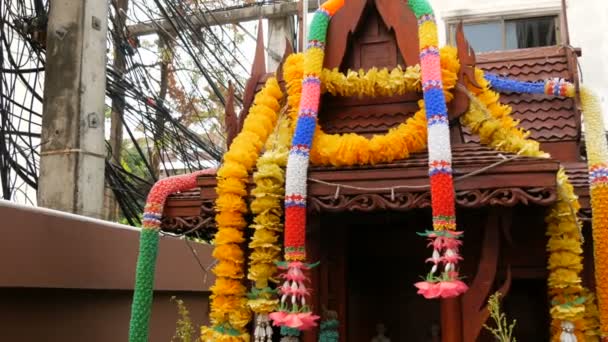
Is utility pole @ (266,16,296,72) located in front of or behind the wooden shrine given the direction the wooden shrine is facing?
behind

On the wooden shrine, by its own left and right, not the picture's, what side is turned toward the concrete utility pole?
right

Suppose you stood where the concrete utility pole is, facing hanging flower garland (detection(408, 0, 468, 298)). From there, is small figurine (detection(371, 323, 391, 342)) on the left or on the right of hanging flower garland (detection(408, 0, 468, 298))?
left

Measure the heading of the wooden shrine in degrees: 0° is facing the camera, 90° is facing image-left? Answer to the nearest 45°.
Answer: approximately 0°
